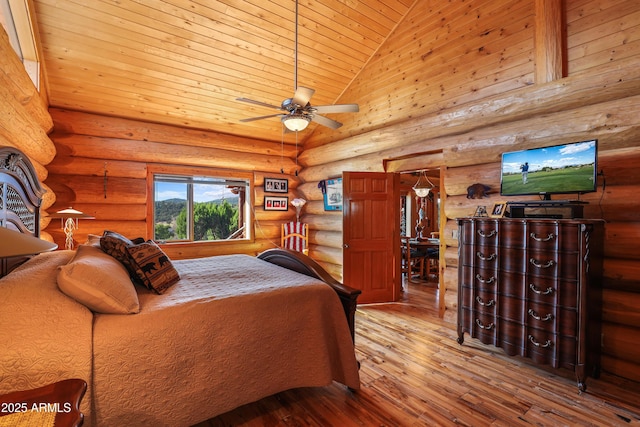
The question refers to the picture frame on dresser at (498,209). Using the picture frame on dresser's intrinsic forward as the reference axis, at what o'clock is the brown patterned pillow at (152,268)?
The brown patterned pillow is roughly at 12 o'clock from the picture frame on dresser.

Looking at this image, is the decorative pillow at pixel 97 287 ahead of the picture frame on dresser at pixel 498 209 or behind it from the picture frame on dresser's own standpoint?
ahead

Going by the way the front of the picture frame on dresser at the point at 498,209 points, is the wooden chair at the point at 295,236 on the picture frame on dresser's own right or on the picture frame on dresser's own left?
on the picture frame on dresser's own right

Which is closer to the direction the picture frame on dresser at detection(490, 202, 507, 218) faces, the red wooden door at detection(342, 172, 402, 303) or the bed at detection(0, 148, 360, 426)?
the bed

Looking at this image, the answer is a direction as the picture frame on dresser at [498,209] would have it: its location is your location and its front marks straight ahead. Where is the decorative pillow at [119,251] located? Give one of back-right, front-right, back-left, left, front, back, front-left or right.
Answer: front

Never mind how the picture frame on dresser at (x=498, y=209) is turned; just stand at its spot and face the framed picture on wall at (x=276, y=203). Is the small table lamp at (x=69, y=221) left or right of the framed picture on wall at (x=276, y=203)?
left

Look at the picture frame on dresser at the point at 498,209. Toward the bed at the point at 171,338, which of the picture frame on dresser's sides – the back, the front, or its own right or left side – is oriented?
front

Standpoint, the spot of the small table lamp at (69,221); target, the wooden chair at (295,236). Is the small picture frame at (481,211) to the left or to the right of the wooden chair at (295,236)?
right
